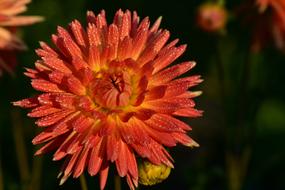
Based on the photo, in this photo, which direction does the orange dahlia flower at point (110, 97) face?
toward the camera
